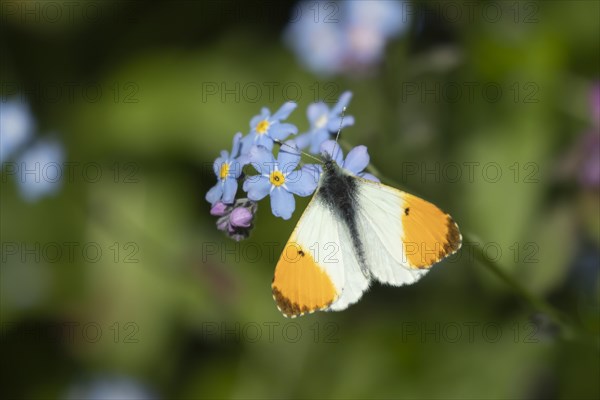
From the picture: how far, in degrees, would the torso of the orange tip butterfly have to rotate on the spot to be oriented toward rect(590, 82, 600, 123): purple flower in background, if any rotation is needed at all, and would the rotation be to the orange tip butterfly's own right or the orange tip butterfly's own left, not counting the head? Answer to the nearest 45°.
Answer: approximately 45° to the orange tip butterfly's own right

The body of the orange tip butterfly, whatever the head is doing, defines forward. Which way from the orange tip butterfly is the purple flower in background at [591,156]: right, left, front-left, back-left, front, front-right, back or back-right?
front-right

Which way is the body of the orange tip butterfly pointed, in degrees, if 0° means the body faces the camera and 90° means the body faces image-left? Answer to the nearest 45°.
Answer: approximately 180°
